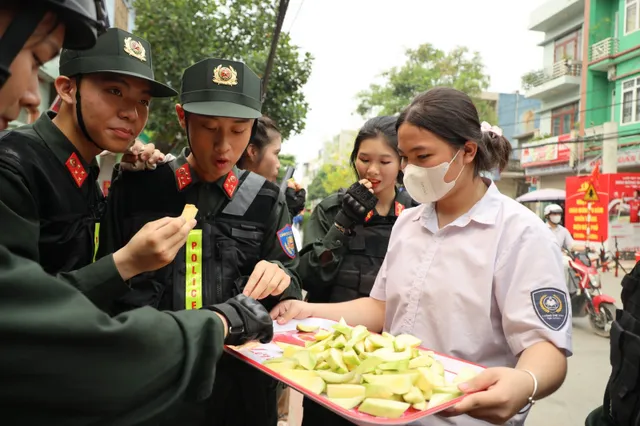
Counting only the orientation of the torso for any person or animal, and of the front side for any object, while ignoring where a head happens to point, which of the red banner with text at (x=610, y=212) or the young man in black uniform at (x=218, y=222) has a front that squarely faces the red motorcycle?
the red banner with text

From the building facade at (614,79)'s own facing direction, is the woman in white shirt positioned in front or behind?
in front

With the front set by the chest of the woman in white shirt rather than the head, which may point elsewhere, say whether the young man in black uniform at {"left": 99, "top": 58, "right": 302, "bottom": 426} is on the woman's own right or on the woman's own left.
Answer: on the woman's own right

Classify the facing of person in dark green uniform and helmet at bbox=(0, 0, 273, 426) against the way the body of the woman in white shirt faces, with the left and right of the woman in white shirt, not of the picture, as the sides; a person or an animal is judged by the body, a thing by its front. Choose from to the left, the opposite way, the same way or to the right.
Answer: the opposite way

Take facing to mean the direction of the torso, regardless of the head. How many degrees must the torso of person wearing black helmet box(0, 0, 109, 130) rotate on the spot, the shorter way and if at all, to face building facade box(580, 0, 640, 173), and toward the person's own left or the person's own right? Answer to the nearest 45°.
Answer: approximately 45° to the person's own left

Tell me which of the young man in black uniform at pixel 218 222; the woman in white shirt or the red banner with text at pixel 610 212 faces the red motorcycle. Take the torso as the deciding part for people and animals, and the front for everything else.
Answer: the red banner with text

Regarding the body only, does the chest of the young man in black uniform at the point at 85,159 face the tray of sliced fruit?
yes

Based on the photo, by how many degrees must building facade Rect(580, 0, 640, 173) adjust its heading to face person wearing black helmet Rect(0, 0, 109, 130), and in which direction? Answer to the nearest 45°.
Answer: approximately 45° to its left

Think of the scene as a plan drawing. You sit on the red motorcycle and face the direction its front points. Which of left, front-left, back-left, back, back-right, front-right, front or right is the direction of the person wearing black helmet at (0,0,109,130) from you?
front-right

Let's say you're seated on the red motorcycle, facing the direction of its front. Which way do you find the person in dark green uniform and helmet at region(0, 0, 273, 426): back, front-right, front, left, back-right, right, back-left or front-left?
front-right

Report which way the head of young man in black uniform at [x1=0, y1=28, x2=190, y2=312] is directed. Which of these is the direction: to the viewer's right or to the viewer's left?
to the viewer's right

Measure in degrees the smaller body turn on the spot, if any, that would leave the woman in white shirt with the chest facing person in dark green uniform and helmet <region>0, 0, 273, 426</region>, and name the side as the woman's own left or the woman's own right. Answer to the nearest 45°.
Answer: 0° — they already face them

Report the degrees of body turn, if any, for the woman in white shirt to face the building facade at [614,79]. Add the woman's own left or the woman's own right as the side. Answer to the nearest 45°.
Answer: approximately 135° to the woman's own right

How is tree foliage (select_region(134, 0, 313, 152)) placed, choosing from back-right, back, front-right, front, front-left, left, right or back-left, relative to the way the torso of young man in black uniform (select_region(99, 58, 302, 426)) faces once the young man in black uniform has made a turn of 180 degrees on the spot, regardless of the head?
front

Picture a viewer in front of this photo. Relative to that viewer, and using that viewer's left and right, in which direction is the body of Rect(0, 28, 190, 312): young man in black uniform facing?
facing the viewer and to the right of the viewer

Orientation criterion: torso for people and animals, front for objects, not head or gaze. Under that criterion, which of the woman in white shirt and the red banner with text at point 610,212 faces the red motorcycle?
the red banner with text

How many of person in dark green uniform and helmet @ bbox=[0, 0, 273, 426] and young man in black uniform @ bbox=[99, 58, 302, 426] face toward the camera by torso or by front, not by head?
1

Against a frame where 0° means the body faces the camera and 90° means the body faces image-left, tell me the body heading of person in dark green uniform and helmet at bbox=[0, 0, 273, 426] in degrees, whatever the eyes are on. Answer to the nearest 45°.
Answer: approximately 270°

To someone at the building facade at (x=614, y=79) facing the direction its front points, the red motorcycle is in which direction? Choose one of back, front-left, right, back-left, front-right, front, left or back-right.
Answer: front-left
